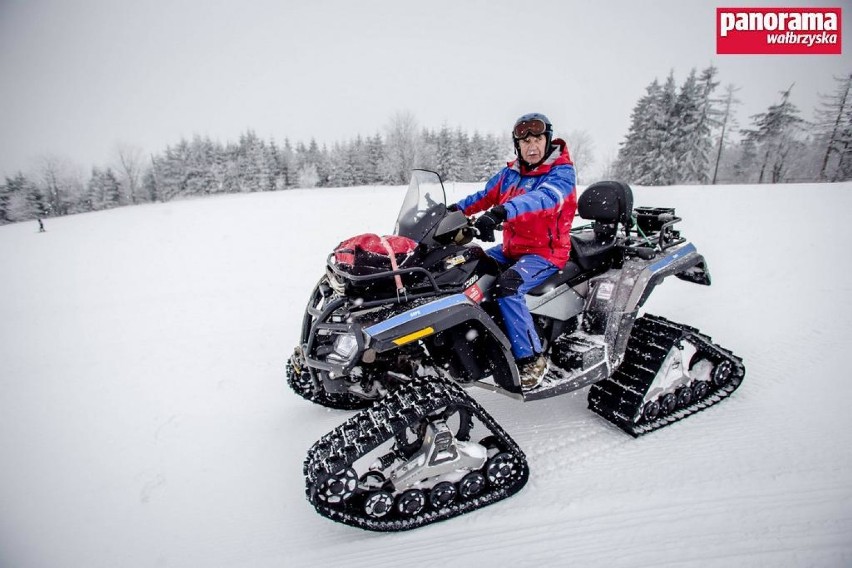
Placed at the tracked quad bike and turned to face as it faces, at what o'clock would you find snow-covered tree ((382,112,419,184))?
The snow-covered tree is roughly at 4 o'clock from the tracked quad bike.

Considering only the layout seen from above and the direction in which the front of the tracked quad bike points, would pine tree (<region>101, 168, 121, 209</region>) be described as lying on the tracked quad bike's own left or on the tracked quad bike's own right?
on the tracked quad bike's own right

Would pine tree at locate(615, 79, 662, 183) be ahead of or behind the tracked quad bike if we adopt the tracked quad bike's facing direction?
behind

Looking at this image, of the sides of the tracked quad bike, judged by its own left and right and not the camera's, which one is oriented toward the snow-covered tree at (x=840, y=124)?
back

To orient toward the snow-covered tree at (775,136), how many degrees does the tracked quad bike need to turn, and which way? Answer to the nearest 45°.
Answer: approximately 180°

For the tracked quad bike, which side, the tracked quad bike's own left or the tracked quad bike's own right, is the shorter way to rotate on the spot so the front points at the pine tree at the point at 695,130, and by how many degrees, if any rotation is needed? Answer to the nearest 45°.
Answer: approximately 135° to the tracked quad bike's own right

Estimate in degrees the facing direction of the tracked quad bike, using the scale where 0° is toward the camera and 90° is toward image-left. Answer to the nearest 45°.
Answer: approximately 45°

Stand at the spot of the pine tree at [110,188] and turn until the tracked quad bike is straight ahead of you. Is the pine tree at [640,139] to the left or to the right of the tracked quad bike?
left

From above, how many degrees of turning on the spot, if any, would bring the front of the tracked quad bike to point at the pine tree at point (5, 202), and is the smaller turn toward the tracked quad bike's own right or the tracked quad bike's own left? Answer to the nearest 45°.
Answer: approximately 90° to the tracked quad bike's own right
